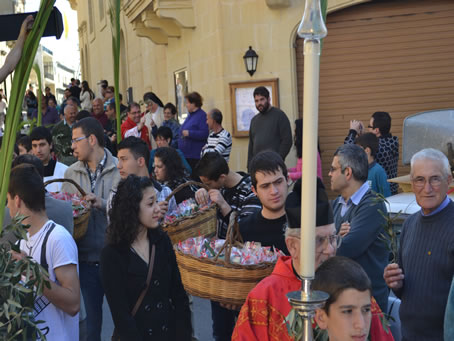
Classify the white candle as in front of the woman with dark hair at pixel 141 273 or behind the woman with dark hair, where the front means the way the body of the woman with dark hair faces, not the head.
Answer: in front

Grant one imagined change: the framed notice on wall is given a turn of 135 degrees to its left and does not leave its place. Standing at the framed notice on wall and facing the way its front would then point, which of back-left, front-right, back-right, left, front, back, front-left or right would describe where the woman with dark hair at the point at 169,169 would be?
back-right

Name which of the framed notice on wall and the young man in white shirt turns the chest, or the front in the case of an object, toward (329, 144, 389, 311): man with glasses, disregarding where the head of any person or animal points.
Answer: the framed notice on wall

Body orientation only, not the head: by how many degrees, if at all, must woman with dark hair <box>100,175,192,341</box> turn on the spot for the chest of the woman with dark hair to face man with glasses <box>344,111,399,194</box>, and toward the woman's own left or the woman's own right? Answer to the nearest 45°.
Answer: approximately 90° to the woman's own left

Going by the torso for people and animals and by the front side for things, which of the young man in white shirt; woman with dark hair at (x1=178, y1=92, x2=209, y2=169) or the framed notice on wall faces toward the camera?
the framed notice on wall

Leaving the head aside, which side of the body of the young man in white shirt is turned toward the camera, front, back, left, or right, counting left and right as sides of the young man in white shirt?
left

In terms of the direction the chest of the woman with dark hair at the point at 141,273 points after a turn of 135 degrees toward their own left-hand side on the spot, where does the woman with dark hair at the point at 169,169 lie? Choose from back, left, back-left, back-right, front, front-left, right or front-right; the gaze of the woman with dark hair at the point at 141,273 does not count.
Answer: front

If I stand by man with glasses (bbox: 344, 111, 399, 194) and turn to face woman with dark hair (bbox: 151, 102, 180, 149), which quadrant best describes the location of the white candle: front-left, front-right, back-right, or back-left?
back-left

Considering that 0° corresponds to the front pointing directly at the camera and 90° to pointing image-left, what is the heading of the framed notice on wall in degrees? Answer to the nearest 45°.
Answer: approximately 0°

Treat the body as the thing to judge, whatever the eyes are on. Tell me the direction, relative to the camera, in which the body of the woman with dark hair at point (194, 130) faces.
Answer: to the viewer's left

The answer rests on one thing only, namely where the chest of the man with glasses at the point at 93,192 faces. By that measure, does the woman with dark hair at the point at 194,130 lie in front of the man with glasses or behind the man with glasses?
behind

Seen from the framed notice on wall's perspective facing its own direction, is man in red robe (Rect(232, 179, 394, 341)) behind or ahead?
ahead

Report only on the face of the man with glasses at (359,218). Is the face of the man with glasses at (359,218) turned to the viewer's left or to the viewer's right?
to the viewer's left

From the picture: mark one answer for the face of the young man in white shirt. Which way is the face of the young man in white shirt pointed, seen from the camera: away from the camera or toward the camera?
away from the camera
